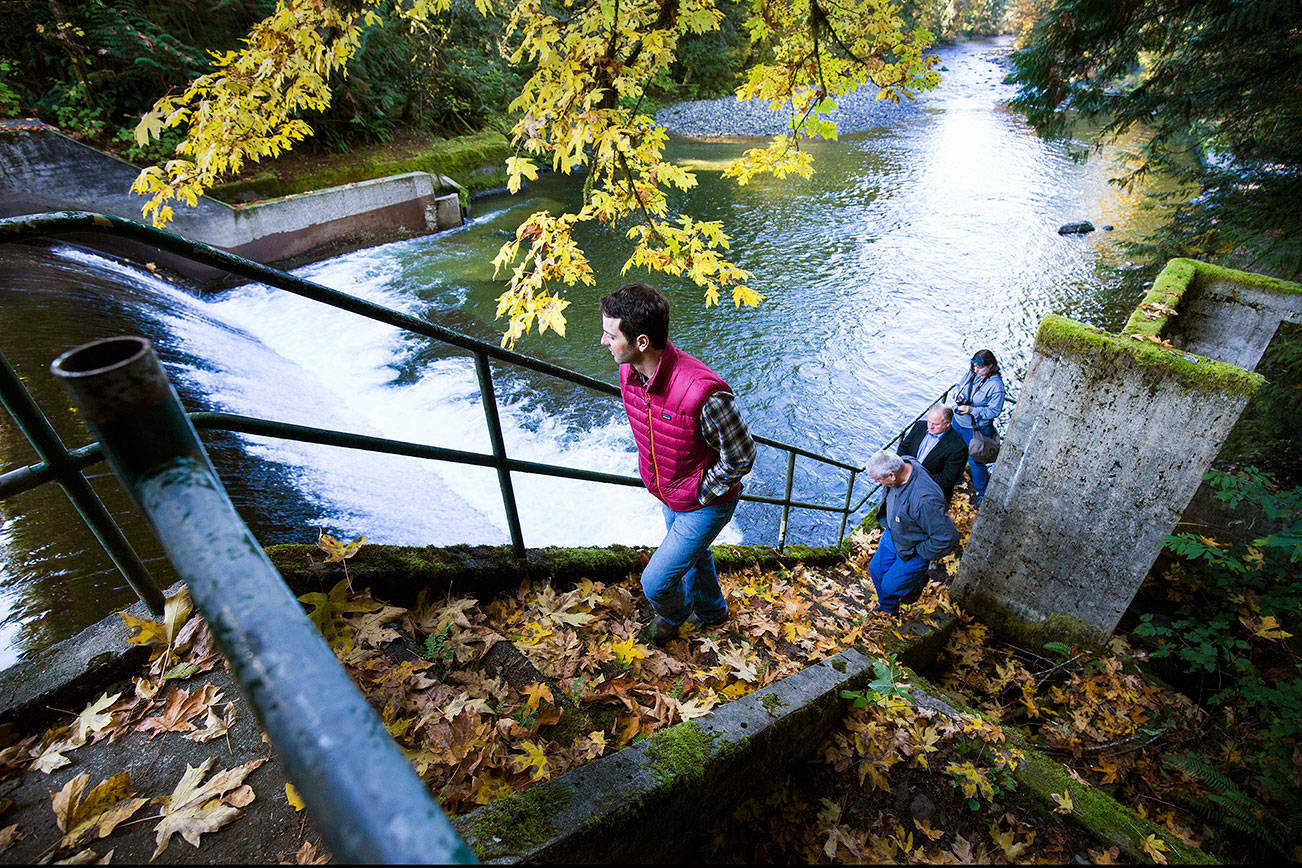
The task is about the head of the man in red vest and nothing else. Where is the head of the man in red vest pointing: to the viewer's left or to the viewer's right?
to the viewer's left

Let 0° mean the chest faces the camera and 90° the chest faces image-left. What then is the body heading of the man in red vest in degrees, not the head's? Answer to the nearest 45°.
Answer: approximately 45°

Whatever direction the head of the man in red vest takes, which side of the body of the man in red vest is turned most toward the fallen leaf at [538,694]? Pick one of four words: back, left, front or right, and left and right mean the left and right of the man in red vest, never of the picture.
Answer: front

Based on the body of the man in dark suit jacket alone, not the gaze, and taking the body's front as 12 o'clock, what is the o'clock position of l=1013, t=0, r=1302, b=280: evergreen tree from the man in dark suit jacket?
The evergreen tree is roughly at 5 o'clock from the man in dark suit jacket.

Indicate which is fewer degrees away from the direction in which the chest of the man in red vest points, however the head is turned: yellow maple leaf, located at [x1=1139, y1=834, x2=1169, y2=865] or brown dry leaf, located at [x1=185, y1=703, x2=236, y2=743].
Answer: the brown dry leaf

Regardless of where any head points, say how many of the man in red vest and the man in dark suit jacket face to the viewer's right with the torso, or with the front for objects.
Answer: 0

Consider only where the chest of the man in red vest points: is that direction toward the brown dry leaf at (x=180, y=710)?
yes

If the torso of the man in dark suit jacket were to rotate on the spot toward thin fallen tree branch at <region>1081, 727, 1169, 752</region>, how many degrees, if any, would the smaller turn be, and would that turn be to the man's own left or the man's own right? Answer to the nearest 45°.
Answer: approximately 90° to the man's own left

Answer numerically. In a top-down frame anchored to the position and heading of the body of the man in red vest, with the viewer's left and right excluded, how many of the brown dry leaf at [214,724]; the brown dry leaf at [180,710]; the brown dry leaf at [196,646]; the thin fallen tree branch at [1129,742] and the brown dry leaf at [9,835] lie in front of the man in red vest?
4

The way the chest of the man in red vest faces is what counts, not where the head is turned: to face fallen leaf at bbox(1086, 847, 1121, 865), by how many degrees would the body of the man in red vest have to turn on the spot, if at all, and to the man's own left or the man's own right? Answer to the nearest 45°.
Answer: approximately 90° to the man's own left

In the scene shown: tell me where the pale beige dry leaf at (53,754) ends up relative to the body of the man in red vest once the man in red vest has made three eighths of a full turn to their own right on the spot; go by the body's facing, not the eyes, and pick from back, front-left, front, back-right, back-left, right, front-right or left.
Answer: back-left

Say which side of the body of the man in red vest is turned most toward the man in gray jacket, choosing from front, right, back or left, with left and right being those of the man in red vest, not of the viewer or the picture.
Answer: back

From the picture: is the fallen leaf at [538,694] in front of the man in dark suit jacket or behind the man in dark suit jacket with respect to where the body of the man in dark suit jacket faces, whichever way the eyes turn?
in front

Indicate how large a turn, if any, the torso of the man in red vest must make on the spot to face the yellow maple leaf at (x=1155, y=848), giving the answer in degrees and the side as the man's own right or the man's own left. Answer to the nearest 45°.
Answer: approximately 90° to the man's own left

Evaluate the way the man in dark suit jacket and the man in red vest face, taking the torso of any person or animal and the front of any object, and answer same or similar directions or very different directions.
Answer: same or similar directions

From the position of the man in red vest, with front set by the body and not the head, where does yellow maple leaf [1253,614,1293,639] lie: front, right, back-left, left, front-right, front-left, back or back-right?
back-left

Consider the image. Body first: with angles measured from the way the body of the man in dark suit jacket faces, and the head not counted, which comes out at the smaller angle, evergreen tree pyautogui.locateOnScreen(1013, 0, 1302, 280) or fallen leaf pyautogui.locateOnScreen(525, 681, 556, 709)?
the fallen leaf
